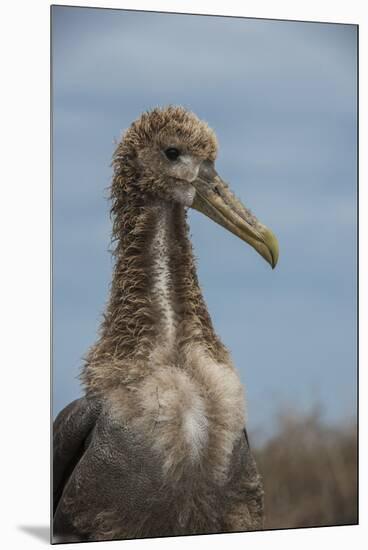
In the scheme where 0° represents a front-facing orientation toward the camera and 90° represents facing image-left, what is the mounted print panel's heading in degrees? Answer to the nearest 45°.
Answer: approximately 315°
